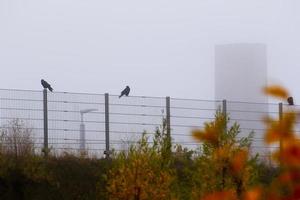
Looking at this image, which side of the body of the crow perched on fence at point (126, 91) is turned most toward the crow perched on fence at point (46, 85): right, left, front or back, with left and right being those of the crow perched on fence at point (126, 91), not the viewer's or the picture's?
back

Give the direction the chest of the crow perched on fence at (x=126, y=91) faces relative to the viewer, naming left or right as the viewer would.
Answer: facing to the right of the viewer

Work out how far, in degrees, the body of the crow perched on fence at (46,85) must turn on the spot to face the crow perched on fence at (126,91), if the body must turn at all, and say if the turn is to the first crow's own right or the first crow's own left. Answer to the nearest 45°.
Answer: approximately 180°

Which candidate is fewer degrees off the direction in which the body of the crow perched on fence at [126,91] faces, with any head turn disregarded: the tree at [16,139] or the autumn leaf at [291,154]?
the autumn leaf

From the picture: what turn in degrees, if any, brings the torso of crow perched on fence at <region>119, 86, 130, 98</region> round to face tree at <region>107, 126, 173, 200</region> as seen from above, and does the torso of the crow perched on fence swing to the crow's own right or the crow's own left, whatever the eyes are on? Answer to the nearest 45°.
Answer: approximately 90° to the crow's own right

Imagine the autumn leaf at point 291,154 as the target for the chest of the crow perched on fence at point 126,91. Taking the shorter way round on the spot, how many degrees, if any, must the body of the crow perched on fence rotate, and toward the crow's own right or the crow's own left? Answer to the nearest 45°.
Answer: approximately 90° to the crow's own right

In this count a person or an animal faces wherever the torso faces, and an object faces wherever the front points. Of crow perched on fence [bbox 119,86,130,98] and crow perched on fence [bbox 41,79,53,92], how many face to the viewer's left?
1

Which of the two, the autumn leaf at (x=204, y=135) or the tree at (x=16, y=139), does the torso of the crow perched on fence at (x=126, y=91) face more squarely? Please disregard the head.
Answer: the autumn leaf

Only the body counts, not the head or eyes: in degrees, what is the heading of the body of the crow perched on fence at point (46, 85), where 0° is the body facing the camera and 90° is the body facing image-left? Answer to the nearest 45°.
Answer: approximately 90°

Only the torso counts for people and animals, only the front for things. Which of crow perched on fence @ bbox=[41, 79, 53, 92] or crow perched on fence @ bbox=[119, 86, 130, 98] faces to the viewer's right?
crow perched on fence @ bbox=[119, 86, 130, 98]

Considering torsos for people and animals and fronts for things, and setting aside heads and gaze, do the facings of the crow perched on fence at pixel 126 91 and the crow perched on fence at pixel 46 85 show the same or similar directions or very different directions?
very different directions

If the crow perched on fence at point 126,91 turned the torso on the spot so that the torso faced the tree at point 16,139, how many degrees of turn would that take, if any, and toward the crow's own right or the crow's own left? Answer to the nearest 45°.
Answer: approximately 135° to the crow's own right
